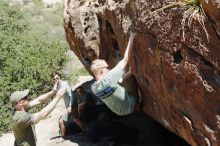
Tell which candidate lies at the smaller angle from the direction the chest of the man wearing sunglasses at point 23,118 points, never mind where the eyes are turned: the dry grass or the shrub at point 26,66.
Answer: the dry grass

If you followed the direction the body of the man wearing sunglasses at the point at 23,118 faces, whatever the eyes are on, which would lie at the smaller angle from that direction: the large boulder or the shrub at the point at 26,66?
the large boulder

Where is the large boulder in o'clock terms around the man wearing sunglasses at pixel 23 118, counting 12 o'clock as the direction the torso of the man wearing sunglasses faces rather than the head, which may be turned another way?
The large boulder is roughly at 1 o'clock from the man wearing sunglasses.

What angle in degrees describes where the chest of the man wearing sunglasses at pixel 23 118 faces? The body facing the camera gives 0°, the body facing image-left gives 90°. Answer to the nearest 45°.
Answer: approximately 270°

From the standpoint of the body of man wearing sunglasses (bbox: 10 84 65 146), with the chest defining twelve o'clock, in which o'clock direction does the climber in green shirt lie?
The climber in green shirt is roughly at 1 o'clock from the man wearing sunglasses.

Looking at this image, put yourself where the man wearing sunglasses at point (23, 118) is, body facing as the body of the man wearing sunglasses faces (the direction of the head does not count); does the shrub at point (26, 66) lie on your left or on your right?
on your left

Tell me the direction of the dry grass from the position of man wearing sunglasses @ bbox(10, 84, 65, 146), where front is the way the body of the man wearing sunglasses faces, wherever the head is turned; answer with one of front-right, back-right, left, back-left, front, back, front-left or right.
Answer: front-right
